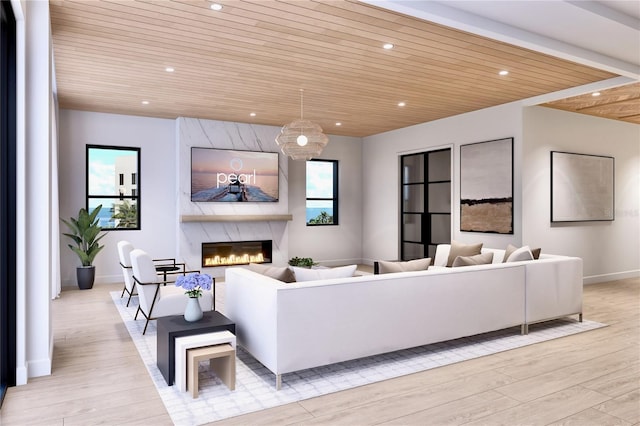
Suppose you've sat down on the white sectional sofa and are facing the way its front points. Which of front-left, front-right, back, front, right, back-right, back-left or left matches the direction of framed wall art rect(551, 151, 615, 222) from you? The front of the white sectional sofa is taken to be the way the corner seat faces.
right

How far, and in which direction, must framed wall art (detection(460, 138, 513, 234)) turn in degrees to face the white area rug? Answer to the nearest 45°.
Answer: approximately 45° to its left

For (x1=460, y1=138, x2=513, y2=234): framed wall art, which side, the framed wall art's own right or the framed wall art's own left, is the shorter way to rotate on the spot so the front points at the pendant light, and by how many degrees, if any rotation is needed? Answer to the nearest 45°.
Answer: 0° — it already faces it

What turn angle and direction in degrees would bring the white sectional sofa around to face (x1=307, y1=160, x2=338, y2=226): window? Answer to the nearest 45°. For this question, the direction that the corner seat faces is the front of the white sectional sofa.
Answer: approximately 45° to its right

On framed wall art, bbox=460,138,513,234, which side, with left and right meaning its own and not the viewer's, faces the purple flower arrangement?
front

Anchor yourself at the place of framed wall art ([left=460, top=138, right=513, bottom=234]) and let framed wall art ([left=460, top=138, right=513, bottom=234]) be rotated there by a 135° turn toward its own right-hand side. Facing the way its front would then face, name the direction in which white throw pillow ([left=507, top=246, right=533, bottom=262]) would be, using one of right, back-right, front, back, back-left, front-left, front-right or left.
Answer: back

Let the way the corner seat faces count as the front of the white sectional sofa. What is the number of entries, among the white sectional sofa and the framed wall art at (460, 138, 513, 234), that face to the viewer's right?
0

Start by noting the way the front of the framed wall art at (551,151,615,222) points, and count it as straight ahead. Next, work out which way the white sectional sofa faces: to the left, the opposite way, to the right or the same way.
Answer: the opposite way

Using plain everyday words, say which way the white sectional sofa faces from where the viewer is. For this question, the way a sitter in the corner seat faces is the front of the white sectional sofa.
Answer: facing away from the viewer and to the left of the viewer

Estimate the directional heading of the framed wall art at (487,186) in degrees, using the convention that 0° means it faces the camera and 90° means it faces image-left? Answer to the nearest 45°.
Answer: approximately 45°
